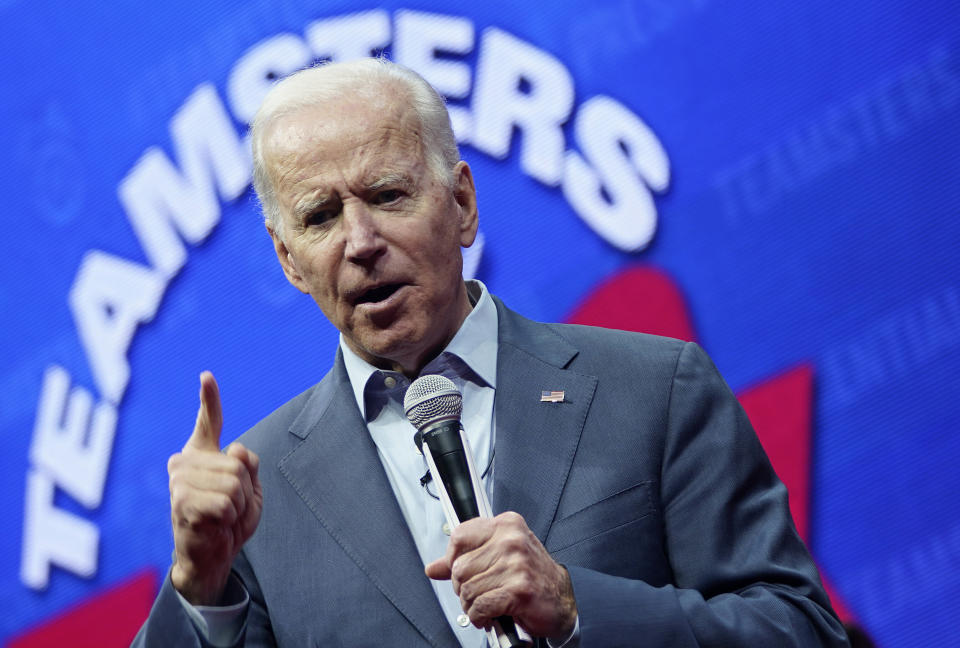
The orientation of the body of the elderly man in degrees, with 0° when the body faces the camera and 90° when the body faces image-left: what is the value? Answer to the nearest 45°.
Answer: approximately 0°

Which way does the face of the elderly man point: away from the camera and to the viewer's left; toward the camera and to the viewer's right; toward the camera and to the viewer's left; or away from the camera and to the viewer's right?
toward the camera and to the viewer's left
